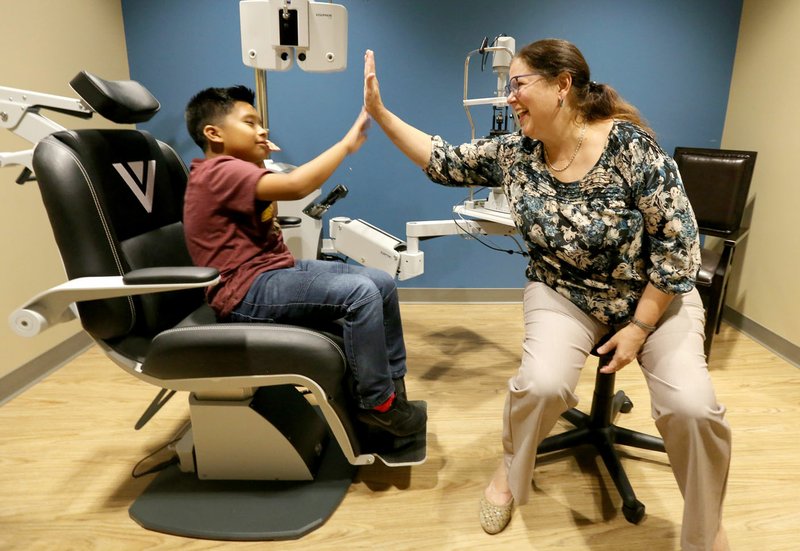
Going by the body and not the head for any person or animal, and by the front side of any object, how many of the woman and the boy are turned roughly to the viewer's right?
1

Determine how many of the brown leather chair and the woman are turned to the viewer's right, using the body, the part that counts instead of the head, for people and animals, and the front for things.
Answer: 0

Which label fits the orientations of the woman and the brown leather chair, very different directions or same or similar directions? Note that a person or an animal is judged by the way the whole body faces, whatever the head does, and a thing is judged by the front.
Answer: same or similar directions

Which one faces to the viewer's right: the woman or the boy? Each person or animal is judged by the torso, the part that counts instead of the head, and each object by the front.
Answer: the boy

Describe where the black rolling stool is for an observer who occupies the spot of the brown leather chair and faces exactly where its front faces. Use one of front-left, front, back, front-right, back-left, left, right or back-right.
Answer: front-left

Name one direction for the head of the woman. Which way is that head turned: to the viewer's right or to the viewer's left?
to the viewer's left

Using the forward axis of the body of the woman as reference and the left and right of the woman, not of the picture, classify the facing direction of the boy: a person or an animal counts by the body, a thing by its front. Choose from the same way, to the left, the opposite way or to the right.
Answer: the opposite way

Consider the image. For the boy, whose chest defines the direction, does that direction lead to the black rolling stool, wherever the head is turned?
yes

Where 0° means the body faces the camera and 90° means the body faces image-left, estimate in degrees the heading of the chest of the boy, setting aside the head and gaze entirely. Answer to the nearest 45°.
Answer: approximately 270°

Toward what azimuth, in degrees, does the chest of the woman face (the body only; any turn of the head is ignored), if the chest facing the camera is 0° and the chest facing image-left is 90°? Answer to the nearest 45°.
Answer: approximately 45°

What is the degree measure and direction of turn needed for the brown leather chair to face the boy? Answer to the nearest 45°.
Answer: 0° — it already faces them

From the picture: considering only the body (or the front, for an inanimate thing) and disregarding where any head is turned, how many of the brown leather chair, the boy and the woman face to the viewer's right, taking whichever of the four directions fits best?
1

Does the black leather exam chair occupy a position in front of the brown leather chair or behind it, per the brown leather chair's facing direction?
in front
